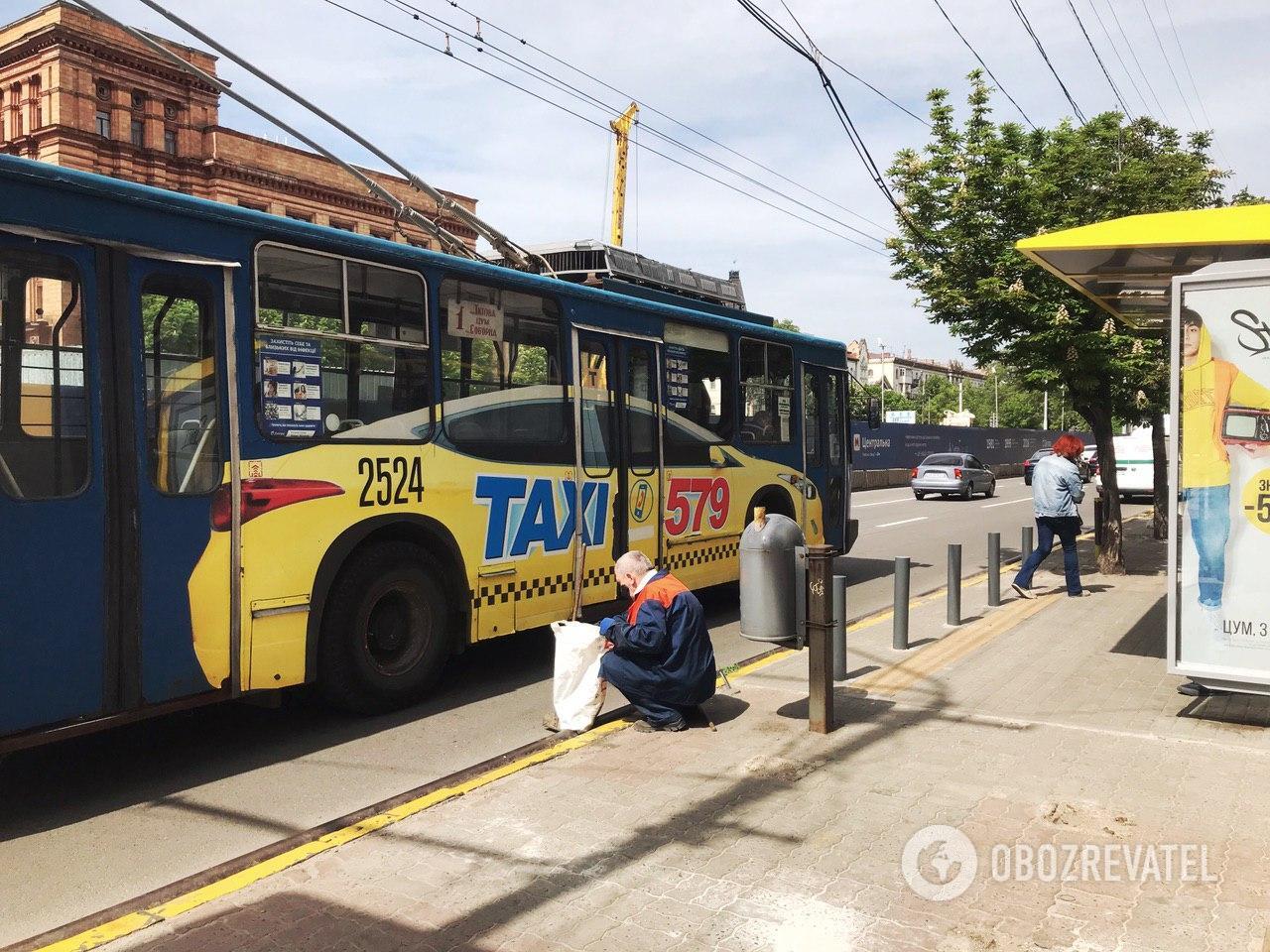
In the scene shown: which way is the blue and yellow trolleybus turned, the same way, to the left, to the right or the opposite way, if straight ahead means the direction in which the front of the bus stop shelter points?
to the right

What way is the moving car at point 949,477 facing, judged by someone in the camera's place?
facing away from the viewer and to the right of the viewer

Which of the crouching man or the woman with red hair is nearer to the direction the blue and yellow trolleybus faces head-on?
the woman with red hair

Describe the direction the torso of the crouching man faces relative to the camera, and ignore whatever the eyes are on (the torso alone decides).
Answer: to the viewer's left

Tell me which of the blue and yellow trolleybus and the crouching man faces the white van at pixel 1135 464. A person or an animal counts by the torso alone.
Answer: the blue and yellow trolleybus

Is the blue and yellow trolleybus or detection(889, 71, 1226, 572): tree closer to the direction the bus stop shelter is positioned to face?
the blue and yellow trolleybus

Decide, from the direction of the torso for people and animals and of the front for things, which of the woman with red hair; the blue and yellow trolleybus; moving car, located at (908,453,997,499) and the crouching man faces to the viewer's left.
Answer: the crouching man

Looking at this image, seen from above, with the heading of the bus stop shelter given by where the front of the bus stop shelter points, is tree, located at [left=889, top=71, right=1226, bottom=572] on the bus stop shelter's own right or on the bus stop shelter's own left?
on the bus stop shelter's own right

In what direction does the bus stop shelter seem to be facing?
to the viewer's left

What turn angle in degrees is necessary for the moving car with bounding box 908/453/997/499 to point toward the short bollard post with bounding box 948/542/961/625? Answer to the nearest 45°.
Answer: approximately 135° to its right

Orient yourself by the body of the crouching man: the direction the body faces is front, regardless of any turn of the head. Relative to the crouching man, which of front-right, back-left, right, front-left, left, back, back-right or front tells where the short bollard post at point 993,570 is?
back-right
